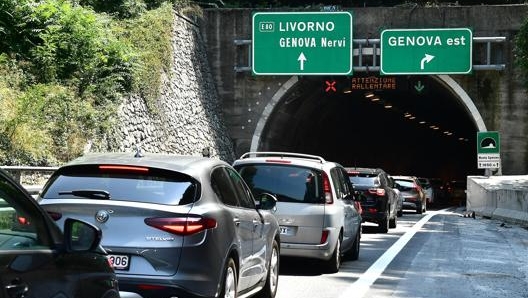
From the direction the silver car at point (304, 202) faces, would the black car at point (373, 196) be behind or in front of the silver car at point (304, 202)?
in front

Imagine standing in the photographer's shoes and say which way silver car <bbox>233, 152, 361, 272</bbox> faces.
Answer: facing away from the viewer and to the right of the viewer

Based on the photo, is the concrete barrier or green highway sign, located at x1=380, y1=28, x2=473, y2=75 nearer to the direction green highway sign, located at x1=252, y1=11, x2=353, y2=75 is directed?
the concrete barrier

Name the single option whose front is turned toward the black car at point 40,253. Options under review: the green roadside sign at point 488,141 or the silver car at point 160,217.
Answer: the green roadside sign

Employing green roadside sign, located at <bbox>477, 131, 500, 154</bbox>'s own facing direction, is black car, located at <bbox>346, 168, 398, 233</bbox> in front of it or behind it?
in front

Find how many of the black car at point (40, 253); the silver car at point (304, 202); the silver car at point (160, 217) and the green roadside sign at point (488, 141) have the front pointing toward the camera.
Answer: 1

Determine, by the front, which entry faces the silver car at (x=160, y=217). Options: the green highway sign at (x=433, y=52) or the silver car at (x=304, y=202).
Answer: the green highway sign

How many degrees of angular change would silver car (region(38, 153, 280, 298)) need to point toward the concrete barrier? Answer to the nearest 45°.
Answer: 0° — it already faces it

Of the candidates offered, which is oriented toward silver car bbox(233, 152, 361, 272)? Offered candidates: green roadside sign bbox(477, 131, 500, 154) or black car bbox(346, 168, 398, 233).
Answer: the green roadside sign

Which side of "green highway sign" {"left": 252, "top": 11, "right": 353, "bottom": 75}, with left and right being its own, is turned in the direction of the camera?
front

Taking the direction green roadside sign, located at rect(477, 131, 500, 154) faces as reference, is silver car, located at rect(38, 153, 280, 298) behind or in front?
in front
